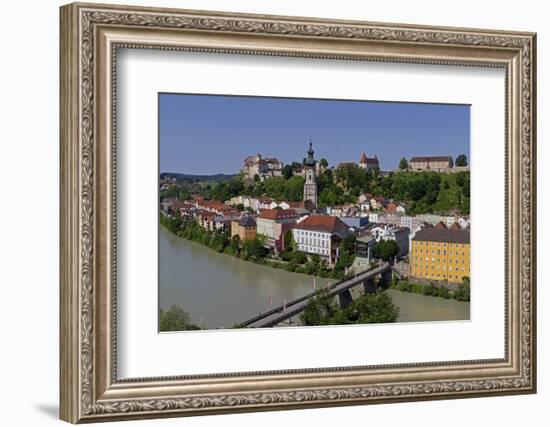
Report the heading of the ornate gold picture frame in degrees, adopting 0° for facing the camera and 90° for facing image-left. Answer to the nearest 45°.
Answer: approximately 315°
